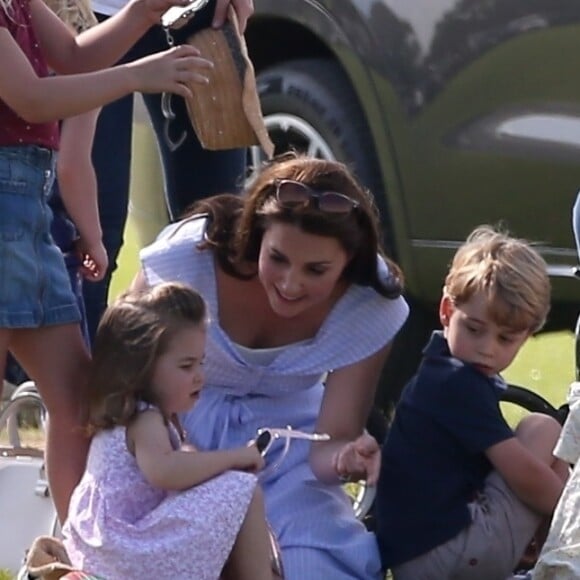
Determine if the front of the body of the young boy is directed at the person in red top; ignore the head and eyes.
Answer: no

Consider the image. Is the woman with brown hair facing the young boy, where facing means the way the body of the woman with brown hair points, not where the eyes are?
no

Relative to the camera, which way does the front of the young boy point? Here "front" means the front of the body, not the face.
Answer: to the viewer's right

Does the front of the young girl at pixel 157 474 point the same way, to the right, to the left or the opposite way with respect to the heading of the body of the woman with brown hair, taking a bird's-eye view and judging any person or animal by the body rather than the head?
to the left

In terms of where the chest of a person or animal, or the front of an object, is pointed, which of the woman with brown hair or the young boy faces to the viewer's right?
the young boy

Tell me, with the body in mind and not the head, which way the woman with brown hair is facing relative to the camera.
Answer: toward the camera

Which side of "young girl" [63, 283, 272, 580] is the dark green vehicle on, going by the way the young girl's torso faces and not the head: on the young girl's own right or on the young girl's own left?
on the young girl's own left

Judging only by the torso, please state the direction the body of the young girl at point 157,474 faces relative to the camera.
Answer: to the viewer's right

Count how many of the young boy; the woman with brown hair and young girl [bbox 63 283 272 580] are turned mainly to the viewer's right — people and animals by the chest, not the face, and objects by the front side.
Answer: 2

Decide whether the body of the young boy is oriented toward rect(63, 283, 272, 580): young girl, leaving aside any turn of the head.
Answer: no
